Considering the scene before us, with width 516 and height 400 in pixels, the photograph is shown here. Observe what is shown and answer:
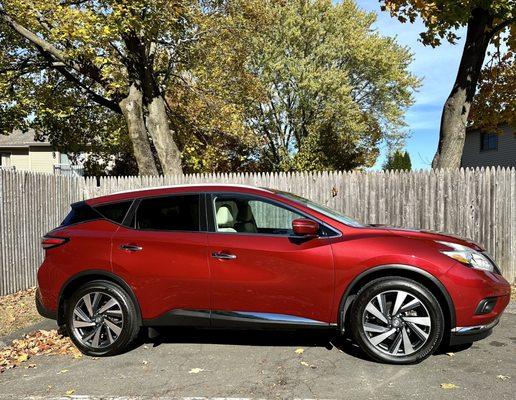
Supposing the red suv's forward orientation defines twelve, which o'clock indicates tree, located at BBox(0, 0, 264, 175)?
The tree is roughly at 8 o'clock from the red suv.

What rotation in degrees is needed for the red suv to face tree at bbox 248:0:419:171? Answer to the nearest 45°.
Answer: approximately 90° to its left

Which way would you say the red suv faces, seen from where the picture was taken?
facing to the right of the viewer

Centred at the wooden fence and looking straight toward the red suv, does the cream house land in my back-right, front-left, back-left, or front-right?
back-right

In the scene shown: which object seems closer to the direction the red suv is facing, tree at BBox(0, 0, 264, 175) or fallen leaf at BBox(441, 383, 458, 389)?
the fallen leaf

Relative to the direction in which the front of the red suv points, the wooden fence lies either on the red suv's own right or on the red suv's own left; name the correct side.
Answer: on the red suv's own left

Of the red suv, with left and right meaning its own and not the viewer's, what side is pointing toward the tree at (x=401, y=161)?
left

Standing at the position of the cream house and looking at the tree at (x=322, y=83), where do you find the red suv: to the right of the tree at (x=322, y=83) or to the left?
right

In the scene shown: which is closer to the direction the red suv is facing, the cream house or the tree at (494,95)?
the tree
